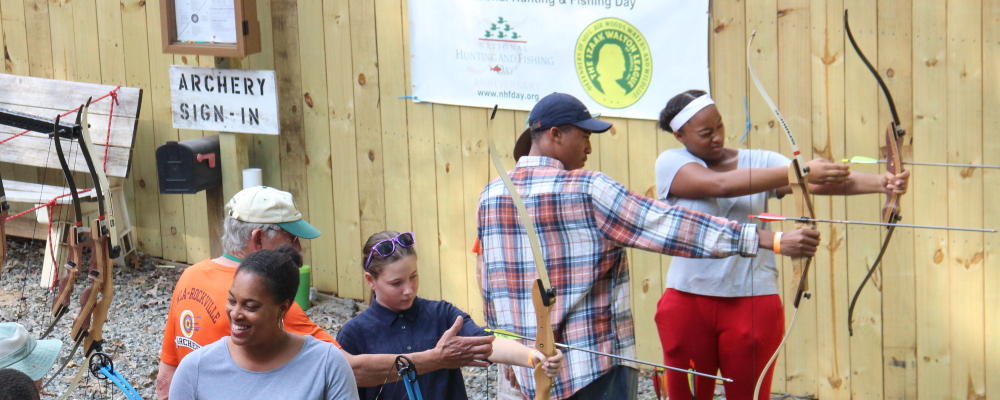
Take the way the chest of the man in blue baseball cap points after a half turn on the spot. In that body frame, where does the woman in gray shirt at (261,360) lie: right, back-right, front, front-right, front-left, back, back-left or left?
front

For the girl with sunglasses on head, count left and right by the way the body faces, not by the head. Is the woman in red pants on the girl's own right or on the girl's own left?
on the girl's own left

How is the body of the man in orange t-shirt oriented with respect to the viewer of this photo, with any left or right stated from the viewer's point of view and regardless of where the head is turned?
facing away from the viewer and to the right of the viewer

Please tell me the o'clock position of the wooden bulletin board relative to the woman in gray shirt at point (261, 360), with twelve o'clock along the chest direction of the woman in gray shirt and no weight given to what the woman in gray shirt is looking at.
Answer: The wooden bulletin board is roughly at 6 o'clock from the woman in gray shirt.

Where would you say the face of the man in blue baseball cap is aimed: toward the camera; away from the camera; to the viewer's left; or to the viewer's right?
to the viewer's right

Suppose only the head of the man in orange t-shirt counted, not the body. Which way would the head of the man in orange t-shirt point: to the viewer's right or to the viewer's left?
to the viewer's right

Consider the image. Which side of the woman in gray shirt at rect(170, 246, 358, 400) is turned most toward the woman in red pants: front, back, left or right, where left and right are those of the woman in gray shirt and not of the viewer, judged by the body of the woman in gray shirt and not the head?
left

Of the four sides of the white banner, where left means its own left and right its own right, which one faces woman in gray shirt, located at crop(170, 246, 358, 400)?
front

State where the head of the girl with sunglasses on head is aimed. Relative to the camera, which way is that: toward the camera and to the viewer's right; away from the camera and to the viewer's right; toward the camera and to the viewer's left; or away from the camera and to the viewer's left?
toward the camera and to the viewer's right

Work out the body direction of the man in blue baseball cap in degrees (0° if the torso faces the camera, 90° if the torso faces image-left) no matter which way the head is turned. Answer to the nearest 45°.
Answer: approximately 225°

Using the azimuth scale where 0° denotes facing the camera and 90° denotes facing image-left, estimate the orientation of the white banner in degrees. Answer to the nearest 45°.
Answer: approximately 0°
